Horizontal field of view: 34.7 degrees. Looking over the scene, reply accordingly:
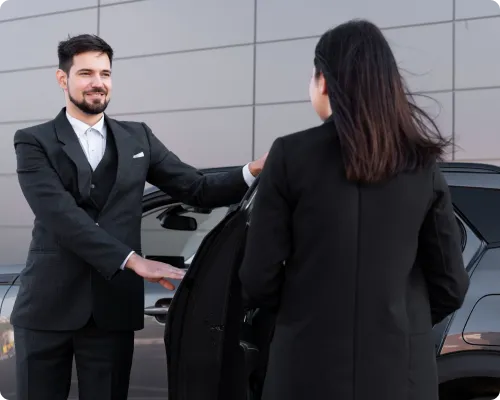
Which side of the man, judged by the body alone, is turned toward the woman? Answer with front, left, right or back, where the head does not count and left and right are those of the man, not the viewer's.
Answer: front

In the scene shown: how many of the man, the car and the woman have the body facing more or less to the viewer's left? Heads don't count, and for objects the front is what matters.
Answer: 1

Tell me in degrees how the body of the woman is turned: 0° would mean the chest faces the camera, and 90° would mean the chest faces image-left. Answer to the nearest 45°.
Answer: approximately 180°

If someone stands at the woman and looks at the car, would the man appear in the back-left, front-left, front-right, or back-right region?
front-left

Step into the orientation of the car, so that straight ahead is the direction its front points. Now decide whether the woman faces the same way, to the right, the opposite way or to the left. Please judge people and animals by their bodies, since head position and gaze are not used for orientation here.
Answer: to the right

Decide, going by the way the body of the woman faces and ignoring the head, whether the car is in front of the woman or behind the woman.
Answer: in front

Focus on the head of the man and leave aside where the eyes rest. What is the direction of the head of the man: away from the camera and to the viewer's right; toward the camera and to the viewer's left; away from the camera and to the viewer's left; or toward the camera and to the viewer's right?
toward the camera and to the viewer's right

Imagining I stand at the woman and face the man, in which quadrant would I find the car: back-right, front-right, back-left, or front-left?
front-right

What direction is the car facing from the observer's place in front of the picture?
facing to the left of the viewer

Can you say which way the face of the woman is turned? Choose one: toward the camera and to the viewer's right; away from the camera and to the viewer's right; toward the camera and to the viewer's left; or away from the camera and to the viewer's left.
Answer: away from the camera and to the viewer's left

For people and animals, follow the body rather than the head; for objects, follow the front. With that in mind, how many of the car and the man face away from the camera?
0

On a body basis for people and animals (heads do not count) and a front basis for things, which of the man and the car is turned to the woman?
the man

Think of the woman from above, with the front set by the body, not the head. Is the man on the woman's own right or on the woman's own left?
on the woman's own left
